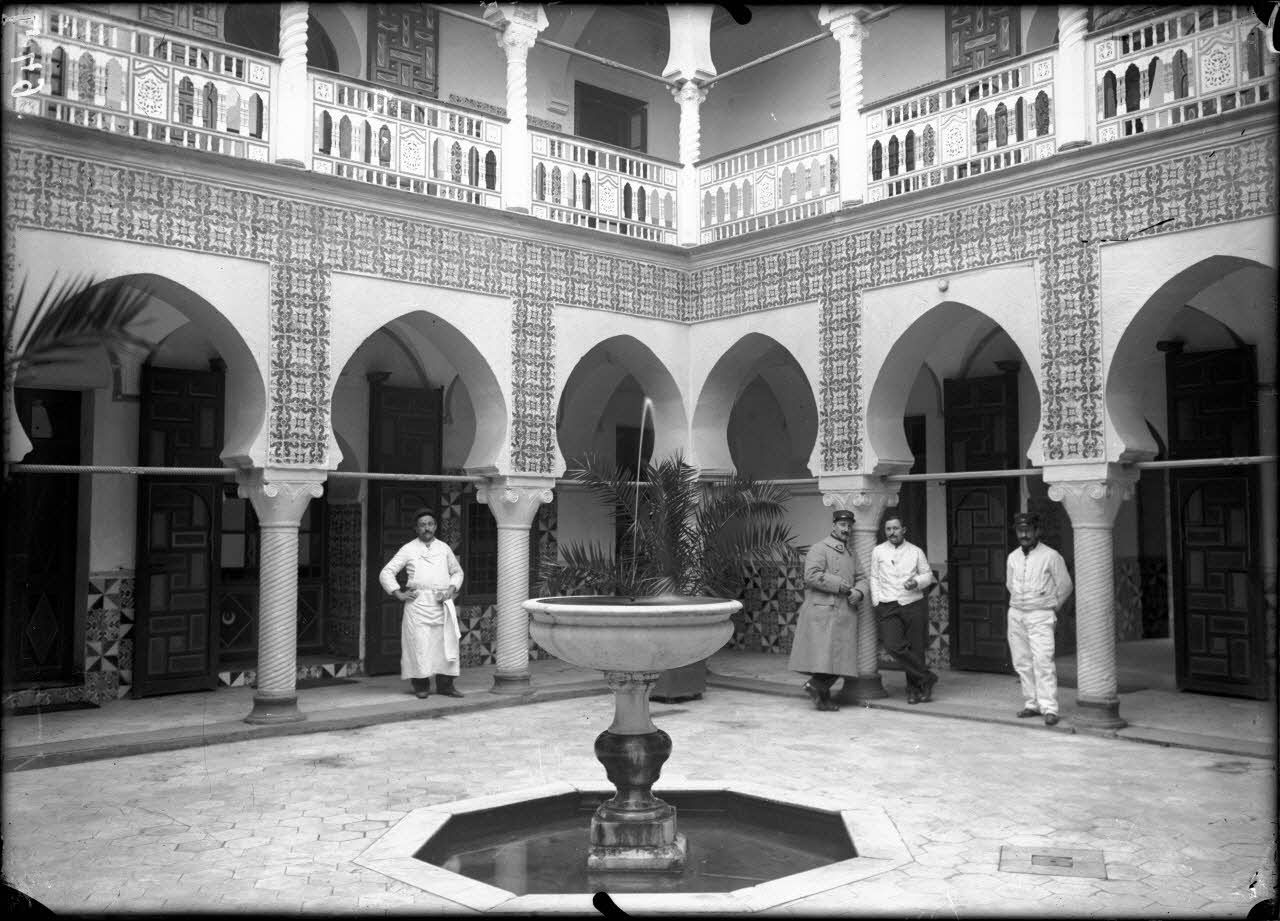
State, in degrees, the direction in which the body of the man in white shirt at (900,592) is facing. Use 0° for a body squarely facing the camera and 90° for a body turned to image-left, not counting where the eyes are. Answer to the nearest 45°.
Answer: approximately 0°

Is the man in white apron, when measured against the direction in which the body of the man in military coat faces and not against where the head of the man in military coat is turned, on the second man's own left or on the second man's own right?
on the second man's own right

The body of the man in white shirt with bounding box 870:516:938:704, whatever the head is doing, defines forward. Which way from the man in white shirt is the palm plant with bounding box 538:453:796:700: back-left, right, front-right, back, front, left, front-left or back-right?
right

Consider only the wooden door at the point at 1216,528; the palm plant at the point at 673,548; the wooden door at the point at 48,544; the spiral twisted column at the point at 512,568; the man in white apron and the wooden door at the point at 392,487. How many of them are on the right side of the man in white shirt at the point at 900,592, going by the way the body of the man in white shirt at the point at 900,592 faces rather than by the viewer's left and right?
5

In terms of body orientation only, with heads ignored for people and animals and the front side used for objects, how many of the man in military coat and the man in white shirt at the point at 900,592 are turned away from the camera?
0

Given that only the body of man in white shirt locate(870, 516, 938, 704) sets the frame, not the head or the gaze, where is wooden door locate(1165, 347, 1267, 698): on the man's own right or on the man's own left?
on the man's own left

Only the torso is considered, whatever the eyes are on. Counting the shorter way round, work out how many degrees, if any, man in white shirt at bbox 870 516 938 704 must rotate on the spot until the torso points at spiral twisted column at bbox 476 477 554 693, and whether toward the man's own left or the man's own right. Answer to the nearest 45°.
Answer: approximately 90° to the man's own right

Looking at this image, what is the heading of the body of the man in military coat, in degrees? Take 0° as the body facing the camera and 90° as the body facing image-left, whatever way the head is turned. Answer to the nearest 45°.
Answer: approximately 315°

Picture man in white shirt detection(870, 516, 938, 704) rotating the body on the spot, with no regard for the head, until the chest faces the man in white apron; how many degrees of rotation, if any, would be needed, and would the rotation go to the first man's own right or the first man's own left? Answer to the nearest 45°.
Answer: approximately 90° to the first man's own right

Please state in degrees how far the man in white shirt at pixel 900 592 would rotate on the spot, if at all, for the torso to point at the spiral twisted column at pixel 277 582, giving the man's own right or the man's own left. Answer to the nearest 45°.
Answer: approximately 90° to the man's own right

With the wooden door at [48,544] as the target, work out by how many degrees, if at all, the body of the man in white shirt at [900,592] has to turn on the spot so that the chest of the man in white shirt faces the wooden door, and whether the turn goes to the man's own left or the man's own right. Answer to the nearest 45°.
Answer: approximately 90° to the man's own right
